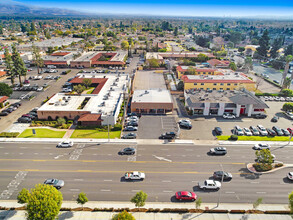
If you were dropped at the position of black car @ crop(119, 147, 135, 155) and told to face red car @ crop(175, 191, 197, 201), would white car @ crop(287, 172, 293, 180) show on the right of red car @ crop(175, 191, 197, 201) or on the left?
left

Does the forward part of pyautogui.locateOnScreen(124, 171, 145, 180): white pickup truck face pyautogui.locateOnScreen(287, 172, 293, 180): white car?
yes

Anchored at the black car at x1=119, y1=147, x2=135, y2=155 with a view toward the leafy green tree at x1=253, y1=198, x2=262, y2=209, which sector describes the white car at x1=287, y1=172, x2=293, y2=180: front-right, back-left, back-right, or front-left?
front-left

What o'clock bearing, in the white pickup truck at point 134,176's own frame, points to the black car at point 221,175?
The black car is roughly at 12 o'clock from the white pickup truck.

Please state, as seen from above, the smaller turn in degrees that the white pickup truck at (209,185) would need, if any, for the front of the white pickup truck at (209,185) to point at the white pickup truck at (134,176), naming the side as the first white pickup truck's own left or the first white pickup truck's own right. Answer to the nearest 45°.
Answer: approximately 180°

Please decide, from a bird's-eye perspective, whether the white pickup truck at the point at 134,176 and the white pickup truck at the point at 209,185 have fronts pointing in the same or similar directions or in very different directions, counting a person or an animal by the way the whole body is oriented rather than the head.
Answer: same or similar directions

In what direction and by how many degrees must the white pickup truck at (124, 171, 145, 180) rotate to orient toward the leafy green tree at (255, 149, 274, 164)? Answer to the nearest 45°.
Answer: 0° — it already faces it

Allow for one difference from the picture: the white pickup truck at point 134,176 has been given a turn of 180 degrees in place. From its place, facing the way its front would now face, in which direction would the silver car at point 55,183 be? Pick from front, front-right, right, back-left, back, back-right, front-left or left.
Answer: front

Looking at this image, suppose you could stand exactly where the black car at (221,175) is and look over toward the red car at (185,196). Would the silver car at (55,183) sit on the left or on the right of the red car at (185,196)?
right

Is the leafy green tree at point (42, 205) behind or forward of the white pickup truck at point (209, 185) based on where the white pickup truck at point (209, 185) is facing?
behind

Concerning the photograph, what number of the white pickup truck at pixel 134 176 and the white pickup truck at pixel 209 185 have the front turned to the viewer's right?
2

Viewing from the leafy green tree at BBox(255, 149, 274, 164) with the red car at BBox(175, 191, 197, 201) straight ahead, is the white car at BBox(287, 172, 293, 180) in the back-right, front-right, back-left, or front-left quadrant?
back-left

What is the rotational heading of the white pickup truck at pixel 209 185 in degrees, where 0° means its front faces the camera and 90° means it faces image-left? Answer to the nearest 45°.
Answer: approximately 270°

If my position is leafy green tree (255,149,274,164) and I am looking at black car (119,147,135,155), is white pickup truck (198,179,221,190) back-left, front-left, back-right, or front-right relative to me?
front-left

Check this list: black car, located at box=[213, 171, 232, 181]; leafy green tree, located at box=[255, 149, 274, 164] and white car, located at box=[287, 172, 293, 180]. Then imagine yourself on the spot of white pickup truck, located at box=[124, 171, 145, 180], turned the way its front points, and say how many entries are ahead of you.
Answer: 3

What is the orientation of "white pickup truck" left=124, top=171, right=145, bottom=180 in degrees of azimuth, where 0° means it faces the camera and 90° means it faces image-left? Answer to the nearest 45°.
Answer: approximately 270°
